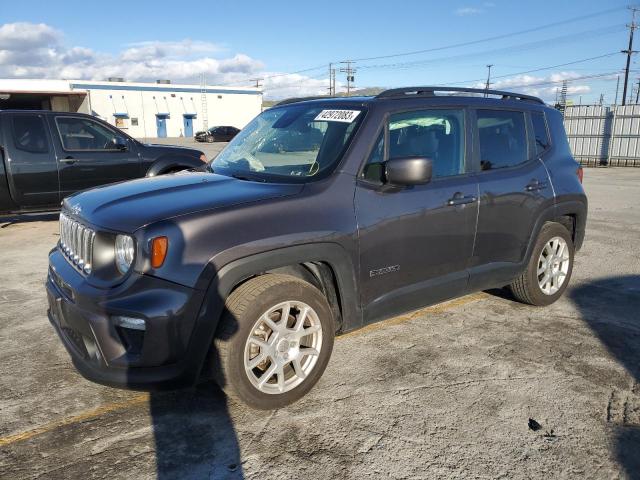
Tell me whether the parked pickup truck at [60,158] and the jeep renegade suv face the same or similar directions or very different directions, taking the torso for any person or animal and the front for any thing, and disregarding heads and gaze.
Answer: very different directions

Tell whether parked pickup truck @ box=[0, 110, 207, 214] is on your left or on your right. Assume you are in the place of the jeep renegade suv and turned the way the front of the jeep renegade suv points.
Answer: on your right

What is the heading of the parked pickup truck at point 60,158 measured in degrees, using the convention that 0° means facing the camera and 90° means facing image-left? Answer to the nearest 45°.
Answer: approximately 270°

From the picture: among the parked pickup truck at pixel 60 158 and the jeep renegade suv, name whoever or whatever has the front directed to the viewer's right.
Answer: the parked pickup truck

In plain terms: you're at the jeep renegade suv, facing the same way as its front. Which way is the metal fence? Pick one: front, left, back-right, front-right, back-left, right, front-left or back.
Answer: back

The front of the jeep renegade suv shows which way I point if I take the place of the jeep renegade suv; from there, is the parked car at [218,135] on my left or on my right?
on my right

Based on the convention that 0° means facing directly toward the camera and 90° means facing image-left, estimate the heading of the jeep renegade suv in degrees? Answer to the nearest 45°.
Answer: approximately 45°

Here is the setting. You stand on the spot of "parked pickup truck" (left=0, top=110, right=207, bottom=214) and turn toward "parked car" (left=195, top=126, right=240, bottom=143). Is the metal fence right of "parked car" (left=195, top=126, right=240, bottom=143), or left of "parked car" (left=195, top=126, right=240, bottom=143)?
right

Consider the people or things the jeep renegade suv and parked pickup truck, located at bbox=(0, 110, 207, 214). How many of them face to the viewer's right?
1

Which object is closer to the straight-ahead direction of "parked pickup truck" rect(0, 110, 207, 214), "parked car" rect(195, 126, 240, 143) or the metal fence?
the metal fence

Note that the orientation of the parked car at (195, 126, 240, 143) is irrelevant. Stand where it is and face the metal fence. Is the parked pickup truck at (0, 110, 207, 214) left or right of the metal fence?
right

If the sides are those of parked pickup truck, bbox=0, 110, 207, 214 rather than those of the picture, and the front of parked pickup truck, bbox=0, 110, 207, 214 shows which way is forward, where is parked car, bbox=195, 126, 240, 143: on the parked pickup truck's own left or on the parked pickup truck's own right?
on the parked pickup truck's own left
